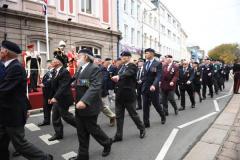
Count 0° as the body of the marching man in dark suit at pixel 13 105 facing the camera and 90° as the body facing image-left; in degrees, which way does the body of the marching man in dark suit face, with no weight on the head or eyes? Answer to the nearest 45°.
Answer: approximately 90°

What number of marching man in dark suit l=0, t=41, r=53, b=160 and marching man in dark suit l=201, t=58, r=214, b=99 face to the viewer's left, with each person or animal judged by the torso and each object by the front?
1

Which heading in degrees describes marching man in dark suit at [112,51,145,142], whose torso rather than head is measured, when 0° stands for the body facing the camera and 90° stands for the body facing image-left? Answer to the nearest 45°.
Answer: approximately 45°

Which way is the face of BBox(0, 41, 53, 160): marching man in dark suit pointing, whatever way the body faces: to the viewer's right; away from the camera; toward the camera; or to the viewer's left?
to the viewer's left

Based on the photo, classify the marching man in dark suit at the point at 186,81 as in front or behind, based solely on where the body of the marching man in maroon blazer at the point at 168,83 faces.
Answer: behind

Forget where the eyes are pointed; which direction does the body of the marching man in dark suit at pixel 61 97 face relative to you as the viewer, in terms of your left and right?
facing to the left of the viewer
